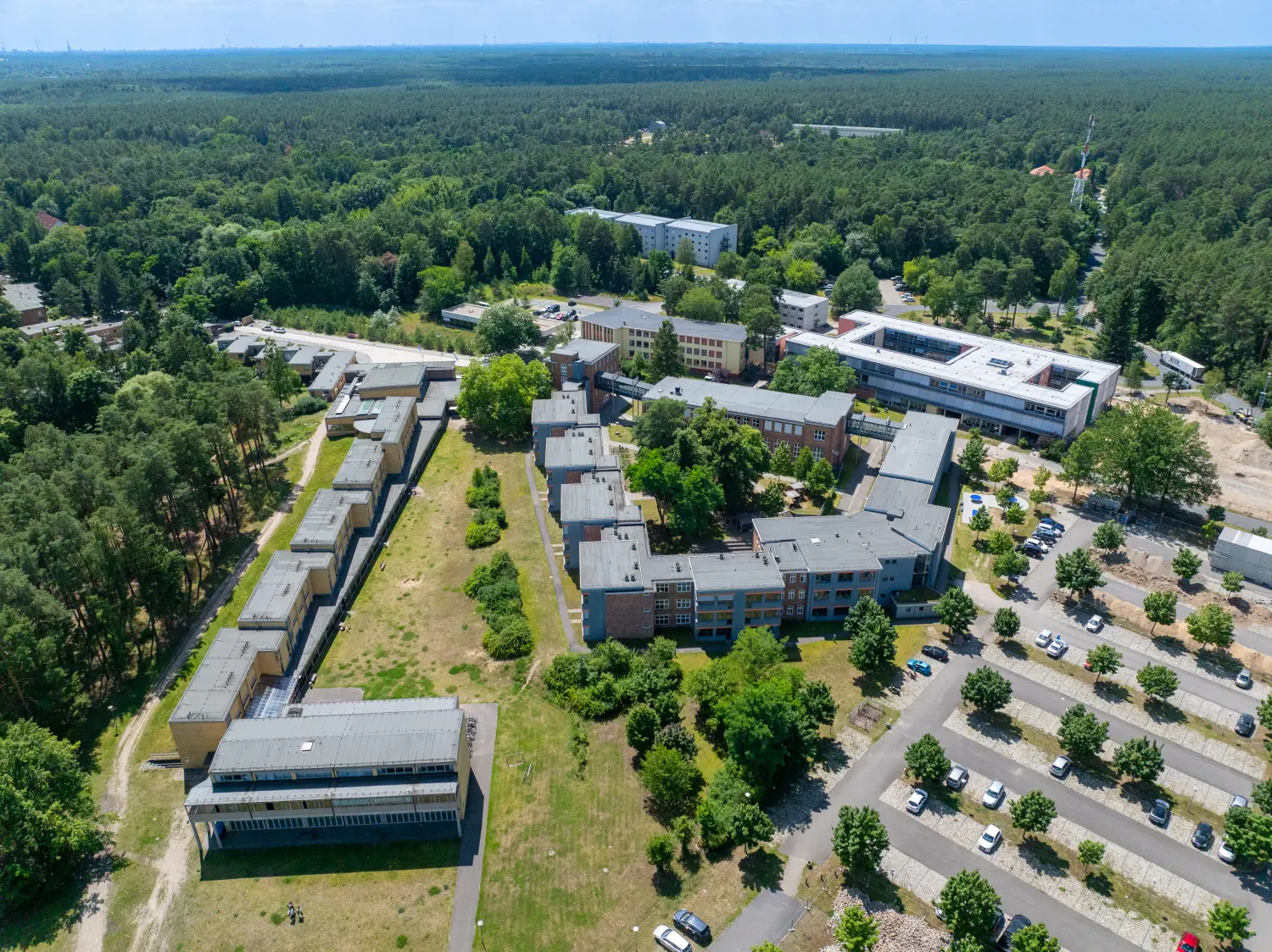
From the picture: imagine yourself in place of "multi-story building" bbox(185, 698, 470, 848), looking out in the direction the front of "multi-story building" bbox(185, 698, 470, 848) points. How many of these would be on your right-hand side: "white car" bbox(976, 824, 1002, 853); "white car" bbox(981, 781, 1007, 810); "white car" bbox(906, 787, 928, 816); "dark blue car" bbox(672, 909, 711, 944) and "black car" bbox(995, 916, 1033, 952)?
0

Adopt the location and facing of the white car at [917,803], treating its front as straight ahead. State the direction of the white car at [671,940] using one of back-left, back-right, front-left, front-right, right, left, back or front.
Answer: back

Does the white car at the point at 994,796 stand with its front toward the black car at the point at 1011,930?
no

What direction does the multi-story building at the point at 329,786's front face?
toward the camera

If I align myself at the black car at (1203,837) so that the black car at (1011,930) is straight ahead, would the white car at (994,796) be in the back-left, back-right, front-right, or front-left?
front-right

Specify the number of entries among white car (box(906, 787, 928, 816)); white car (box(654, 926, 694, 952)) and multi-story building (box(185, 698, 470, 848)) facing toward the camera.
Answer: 1

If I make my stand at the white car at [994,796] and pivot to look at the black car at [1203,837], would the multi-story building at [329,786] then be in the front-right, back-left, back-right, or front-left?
back-right

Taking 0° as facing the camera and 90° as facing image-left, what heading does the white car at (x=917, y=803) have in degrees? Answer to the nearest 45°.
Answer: approximately 225°

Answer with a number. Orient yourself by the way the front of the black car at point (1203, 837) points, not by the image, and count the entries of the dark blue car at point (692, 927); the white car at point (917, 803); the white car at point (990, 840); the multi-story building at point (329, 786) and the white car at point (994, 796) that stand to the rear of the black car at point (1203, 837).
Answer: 0

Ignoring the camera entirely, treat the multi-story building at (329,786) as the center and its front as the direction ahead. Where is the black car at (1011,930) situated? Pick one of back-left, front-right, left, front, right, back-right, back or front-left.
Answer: front-left

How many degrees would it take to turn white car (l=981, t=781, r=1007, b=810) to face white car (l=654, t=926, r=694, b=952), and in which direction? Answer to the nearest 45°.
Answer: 0° — it already faces it

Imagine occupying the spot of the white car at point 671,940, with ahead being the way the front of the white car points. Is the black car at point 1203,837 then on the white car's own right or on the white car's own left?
on the white car's own right

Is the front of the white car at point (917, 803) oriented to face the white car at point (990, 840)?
no
